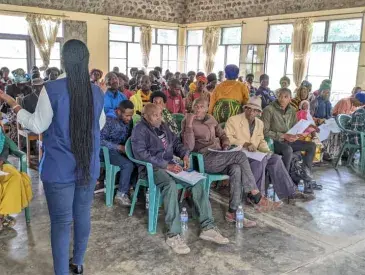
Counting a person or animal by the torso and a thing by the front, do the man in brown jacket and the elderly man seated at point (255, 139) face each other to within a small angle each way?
no

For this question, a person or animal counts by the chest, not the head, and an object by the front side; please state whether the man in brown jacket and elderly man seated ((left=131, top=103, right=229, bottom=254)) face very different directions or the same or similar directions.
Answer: same or similar directions

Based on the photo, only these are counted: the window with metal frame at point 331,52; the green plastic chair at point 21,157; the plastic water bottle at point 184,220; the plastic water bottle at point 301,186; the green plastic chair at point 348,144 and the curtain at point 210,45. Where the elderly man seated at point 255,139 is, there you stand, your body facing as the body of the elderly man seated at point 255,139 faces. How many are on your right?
2

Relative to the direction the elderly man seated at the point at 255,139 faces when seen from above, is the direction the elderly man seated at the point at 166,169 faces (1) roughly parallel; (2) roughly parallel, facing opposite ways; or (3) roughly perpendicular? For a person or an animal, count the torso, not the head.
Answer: roughly parallel

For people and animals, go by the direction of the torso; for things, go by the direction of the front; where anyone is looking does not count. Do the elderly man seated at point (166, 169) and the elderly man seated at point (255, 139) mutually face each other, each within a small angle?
no

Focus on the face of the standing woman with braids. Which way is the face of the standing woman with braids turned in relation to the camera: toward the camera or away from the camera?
away from the camera

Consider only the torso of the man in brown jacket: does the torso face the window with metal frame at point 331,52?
no

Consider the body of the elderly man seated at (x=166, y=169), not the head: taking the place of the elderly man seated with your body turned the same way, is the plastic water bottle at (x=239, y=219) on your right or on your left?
on your left
